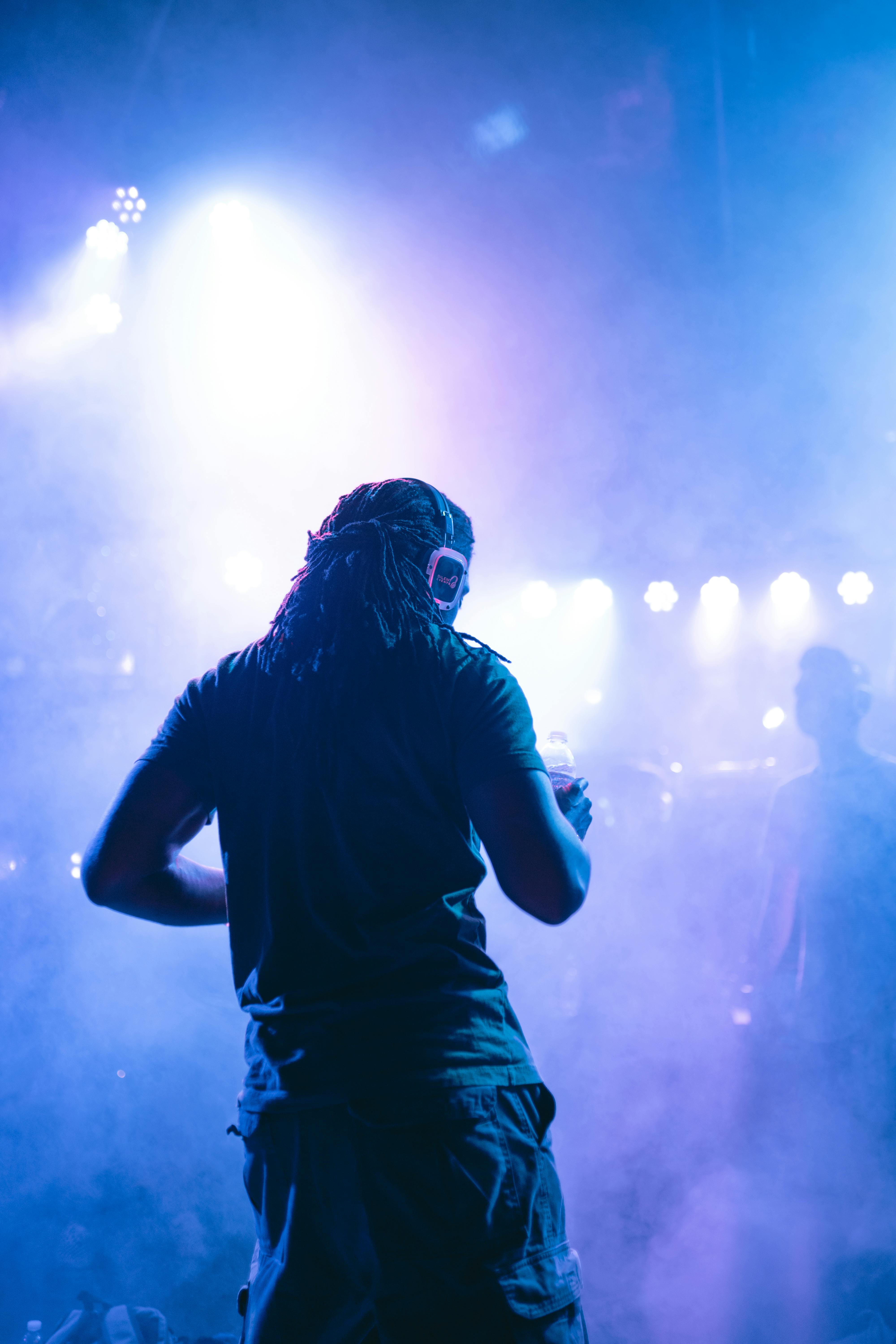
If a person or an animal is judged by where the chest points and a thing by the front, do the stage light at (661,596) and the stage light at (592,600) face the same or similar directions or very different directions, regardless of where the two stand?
same or similar directions

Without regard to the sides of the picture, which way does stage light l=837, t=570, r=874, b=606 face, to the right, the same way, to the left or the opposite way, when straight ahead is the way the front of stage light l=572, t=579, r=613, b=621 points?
the same way

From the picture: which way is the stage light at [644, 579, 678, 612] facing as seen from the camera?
toward the camera

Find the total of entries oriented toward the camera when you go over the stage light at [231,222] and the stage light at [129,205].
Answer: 2

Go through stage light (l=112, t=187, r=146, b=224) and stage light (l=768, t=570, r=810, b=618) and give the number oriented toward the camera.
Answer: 2

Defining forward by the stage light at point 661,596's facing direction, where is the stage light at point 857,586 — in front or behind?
in front

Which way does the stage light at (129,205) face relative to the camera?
toward the camera

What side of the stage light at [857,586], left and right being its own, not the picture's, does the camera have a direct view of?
front

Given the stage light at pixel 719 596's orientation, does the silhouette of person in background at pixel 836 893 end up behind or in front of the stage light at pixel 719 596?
in front

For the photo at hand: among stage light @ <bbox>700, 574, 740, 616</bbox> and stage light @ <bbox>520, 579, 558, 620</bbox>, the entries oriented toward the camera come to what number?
2

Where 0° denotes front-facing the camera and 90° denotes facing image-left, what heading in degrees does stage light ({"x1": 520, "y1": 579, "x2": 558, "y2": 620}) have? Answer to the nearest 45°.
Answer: approximately 0°

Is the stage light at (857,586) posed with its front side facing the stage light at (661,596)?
no
